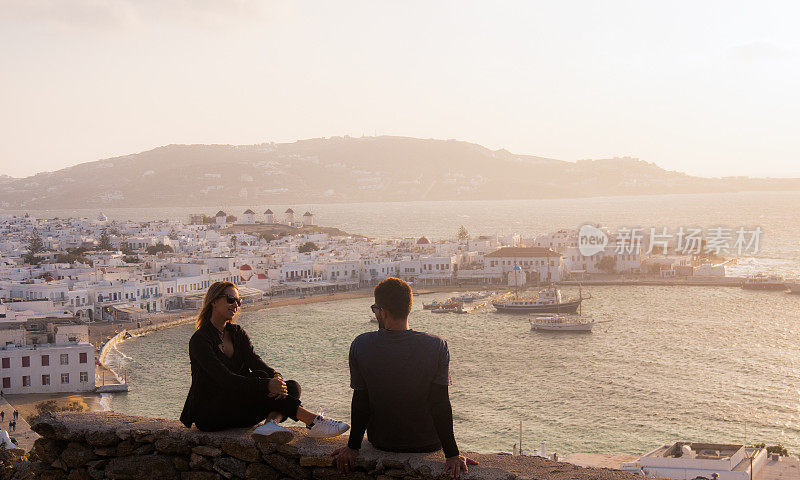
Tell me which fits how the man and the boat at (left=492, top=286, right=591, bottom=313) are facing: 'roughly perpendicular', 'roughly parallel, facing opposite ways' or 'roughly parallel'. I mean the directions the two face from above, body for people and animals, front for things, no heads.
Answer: roughly perpendicular

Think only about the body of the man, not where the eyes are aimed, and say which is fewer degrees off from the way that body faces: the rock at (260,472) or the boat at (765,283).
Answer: the boat

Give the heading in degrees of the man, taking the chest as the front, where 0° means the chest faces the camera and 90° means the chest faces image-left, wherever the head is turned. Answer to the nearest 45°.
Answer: approximately 180°

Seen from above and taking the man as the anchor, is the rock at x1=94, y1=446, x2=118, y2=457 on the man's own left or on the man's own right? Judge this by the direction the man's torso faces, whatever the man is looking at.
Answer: on the man's own left

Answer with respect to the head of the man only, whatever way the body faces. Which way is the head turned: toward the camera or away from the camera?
away from the camera

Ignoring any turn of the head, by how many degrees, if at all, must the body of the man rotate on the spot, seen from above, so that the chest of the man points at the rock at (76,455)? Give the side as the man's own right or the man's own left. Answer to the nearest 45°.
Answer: approximately 90° to the man's own left

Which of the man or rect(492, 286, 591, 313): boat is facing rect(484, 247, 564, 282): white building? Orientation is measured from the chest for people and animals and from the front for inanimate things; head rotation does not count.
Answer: the man

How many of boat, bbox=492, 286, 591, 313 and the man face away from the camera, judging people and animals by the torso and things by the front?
1

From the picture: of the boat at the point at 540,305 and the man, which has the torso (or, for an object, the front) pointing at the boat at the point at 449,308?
the man
